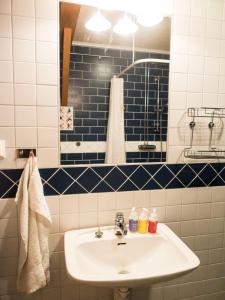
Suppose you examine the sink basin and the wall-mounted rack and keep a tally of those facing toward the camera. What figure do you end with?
2

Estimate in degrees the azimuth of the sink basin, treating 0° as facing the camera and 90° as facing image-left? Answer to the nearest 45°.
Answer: approximately 0°

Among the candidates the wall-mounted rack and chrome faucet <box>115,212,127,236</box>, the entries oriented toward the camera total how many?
2

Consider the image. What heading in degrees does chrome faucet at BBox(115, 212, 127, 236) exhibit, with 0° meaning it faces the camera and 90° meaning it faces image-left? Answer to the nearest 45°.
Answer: approximately 0°

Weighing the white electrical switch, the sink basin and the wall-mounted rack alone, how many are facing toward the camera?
3

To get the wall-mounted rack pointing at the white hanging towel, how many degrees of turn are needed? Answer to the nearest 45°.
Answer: approximately 45° to its right
